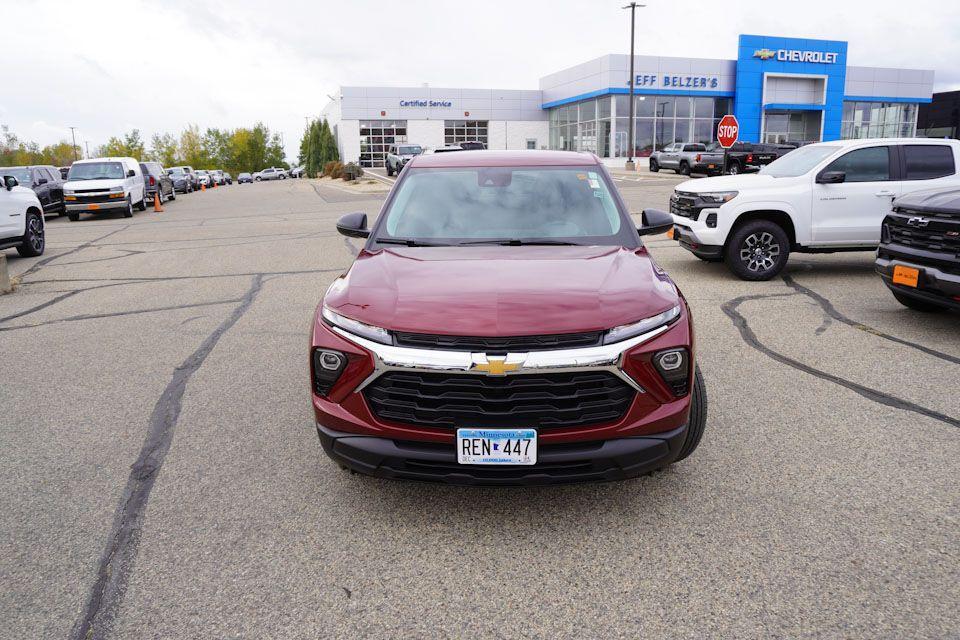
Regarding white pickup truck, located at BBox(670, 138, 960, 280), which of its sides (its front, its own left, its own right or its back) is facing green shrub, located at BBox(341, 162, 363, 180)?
right

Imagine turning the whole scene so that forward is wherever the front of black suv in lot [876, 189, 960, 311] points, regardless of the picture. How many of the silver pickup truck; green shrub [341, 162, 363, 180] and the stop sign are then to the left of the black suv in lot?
0

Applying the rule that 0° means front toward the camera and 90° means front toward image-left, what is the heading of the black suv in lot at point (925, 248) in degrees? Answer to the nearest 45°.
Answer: approximately 45°

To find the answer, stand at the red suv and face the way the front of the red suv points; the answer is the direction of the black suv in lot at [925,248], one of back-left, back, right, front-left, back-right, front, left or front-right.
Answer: back-left

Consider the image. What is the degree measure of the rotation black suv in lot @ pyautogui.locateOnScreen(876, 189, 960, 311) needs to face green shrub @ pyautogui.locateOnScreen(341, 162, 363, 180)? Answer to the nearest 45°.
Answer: approximately 90° to its right

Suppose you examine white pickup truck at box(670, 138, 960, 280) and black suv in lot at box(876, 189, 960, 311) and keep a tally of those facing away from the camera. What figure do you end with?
0

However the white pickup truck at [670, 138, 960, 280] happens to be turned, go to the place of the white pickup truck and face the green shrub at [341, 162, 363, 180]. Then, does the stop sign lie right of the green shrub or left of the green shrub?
right

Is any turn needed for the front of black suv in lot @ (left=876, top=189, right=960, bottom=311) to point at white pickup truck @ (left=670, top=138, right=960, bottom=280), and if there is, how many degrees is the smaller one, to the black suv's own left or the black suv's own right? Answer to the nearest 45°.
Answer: approximately 90° to the black suv's own right

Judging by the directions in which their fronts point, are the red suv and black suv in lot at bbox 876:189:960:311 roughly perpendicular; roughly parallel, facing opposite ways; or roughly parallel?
roughly perpendicular

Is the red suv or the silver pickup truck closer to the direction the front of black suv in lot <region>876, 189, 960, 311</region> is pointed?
the red suv

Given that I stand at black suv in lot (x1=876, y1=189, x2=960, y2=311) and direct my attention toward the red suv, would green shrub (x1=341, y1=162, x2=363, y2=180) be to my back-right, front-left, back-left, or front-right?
back-right

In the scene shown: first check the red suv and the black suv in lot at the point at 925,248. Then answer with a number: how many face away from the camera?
0

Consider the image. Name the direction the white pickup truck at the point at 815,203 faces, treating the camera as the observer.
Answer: facing the viewer and to the left of the viewer

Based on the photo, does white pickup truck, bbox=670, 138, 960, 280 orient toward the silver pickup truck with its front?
no

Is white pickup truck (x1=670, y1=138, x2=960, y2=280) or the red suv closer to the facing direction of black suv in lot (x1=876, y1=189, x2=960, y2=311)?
the red suv

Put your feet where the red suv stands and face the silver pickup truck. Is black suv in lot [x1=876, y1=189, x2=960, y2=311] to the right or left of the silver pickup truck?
right

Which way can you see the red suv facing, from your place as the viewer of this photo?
facing the viewer

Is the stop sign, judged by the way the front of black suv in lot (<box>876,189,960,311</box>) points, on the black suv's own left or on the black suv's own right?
on the black suv's own right

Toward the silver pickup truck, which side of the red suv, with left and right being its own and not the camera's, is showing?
back
